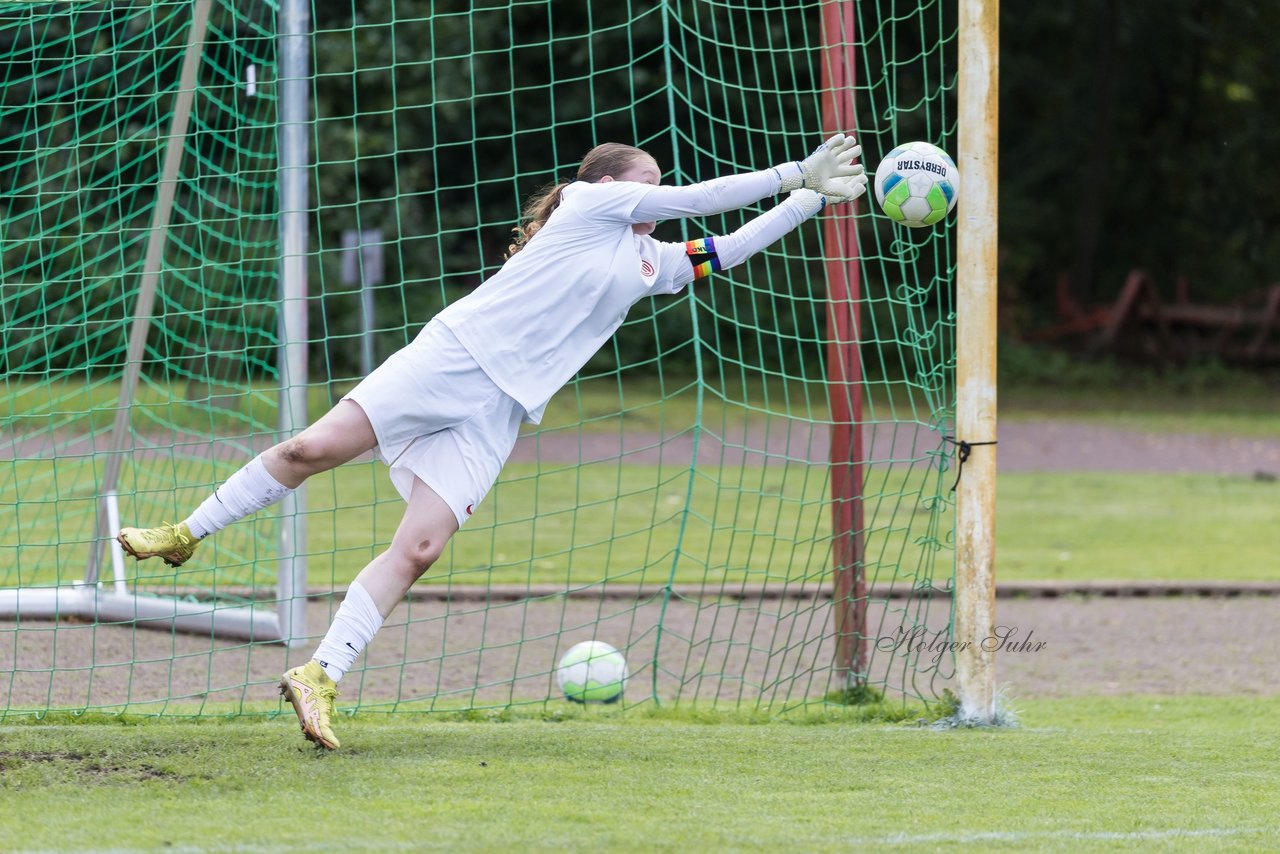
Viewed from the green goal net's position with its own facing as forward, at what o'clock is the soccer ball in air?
The soccer ball in air is roughly at 11 o'clock from the green goal net.

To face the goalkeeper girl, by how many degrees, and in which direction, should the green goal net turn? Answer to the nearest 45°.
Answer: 0° — it already faces them

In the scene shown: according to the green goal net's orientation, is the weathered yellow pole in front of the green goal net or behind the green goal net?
in front
